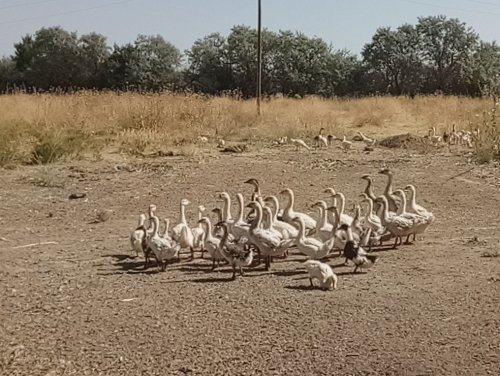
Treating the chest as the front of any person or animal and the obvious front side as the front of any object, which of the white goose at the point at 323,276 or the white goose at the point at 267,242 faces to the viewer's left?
the white goose at the point at 267,242

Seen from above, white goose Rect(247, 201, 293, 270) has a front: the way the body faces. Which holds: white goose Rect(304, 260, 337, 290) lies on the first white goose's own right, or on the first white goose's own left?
on the first white goose's own left

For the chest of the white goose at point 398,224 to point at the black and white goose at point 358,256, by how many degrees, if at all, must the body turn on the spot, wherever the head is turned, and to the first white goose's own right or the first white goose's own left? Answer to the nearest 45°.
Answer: approximately 90° to the first white goose's own left

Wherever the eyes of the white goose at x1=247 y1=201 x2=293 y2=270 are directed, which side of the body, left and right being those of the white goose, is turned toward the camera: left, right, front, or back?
left

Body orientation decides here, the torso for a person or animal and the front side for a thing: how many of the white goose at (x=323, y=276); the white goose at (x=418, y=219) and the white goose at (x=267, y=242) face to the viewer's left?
2

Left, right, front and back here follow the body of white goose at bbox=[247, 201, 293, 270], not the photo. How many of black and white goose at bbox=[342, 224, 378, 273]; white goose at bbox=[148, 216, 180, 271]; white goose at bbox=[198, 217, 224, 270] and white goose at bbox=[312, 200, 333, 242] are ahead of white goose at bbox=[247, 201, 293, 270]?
2

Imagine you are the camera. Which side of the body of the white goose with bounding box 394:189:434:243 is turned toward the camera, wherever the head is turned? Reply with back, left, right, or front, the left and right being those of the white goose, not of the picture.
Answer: left

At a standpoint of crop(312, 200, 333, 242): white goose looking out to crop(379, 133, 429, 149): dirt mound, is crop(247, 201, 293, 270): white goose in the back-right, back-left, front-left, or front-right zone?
back-left

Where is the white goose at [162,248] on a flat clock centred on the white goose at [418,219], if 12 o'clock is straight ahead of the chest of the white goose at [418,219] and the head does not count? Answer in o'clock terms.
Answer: the white goose at [162,248] is roughly at 11 o'clock from the white goose at [418,219].

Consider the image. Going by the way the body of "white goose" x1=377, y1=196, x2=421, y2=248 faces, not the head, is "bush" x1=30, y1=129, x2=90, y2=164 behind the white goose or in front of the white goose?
in front
